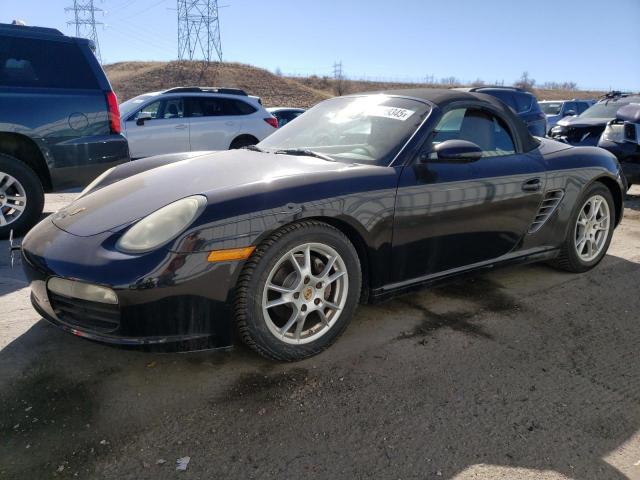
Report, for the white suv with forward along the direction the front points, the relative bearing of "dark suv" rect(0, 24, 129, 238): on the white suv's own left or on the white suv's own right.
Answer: on the white suv's own left

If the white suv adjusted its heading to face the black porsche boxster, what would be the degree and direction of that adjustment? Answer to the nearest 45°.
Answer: approximately 90° to its left

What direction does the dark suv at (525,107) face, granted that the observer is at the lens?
facing to the left of the viewer

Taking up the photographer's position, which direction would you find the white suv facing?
facing to the left of the viewer

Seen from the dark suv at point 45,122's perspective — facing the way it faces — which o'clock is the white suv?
The white suv is roughly at 4 o'clock from the dark suv.

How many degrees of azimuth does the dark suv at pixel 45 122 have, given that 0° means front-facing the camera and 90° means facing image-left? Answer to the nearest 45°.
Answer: approximately 90°

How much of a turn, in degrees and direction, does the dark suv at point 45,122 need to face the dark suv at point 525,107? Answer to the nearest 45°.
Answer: approximately 180°

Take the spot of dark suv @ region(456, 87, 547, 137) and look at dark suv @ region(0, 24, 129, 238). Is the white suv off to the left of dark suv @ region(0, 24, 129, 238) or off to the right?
right

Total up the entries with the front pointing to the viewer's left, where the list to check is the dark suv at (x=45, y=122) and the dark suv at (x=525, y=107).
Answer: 2

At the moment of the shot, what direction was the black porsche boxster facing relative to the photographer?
facing the viewer and to the left of the viewer

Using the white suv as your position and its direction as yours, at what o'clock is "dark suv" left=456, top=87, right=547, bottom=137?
The dark suv is roughly at 6 o'clock from the white suv.
